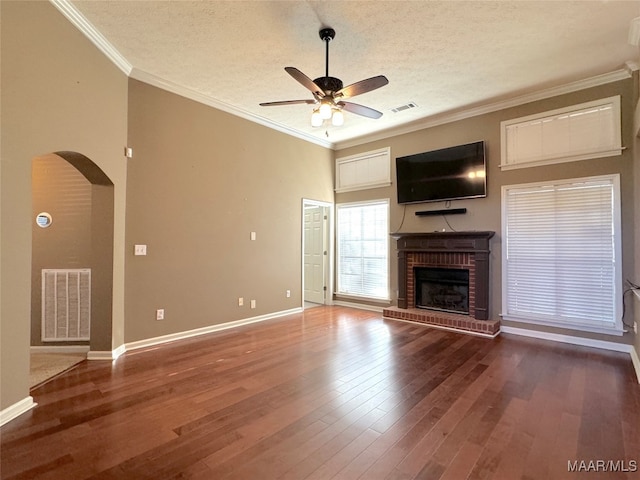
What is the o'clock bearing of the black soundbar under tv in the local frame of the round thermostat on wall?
The black soundbar under tv is roughly at 10 o'clock from the round thermostat on wall.

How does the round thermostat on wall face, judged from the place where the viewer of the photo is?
facing the viewer

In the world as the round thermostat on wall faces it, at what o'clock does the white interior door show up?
The white interior door is roughly at 9 o'clock from the round thermostat on wall.

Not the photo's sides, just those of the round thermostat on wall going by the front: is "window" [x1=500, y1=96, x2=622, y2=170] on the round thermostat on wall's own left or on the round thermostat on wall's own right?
on the round thermostat on wall's own left

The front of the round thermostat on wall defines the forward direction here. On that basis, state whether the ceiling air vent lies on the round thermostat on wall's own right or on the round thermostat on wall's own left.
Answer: on the round thermostat on wall's own left
